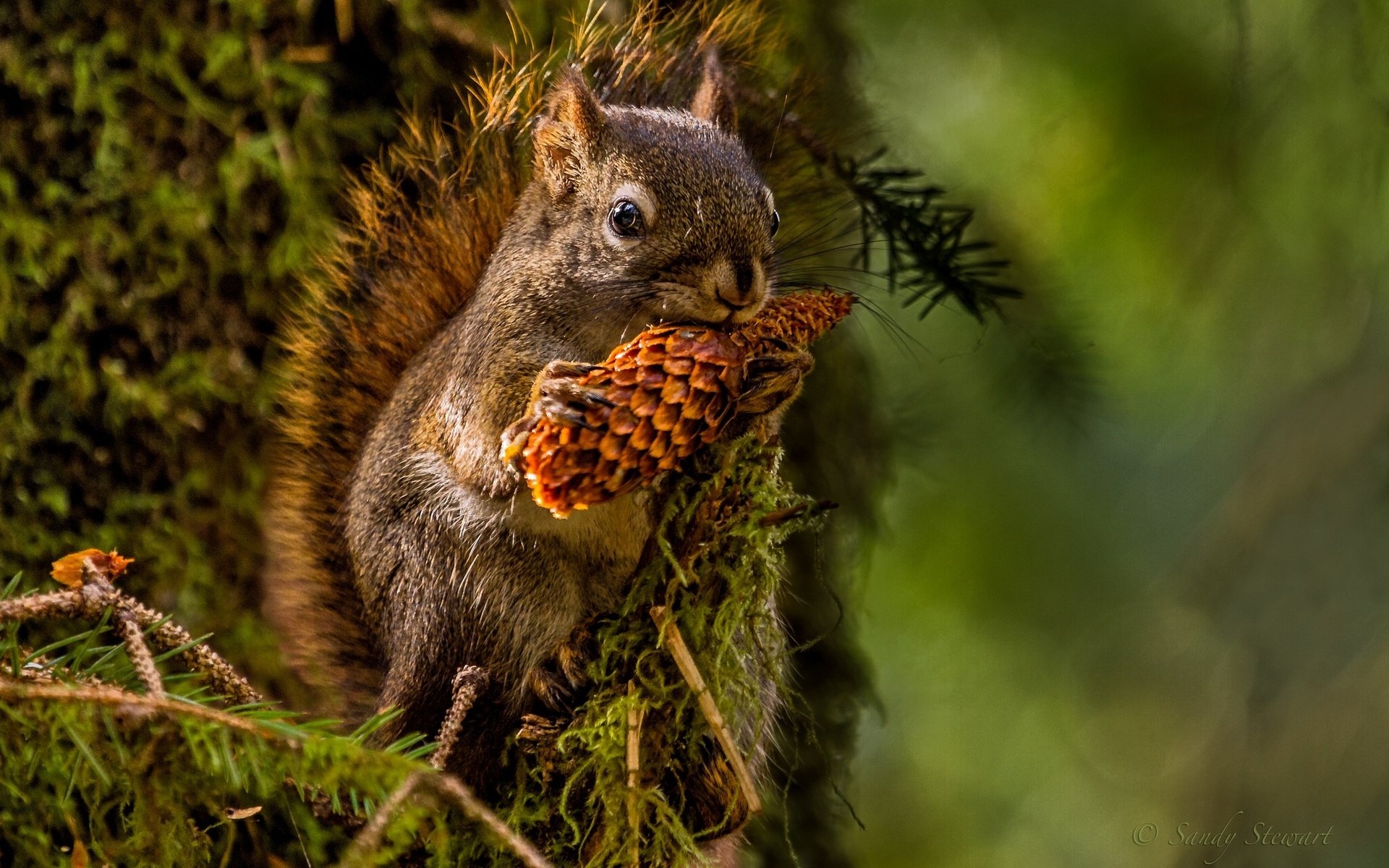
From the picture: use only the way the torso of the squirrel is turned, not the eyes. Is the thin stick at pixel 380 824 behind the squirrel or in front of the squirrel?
in front

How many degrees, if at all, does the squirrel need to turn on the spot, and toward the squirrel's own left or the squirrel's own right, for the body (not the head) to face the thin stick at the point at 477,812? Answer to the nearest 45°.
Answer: approximately 45° to the squirrel's own right

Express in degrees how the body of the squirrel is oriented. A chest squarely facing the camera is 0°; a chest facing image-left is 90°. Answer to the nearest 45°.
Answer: approximately 315°
